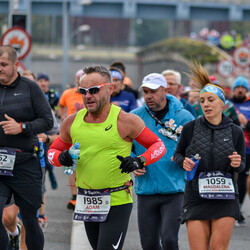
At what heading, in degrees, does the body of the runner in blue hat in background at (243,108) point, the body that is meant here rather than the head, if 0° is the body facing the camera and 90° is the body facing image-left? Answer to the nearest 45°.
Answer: approximately 0°

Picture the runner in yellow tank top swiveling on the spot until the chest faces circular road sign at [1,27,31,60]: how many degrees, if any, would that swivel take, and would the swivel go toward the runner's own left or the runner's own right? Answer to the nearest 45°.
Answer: approximately 135° to the runner's own right

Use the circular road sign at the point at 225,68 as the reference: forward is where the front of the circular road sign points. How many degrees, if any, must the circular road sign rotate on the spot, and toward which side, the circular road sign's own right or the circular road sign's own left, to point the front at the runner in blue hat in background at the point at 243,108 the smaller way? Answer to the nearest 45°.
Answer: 0° — it already faces them

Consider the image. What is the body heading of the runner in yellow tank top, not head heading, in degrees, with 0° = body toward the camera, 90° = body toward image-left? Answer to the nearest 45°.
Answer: approximately 45°

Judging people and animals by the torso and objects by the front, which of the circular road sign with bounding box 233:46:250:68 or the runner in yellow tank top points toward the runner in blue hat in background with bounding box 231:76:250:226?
the circular road sign

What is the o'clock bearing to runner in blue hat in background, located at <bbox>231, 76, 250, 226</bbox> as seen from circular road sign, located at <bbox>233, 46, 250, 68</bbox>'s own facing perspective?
The runner in blue hat in background is roughly at 12 o'clock from the circular road sign.

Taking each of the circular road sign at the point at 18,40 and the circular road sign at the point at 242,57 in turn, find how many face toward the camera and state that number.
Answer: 2

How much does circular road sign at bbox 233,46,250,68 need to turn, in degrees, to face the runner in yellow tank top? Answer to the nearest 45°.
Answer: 0° — it already faces them

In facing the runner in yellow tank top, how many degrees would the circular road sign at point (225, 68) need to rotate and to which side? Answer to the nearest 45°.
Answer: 0° — it already faces them

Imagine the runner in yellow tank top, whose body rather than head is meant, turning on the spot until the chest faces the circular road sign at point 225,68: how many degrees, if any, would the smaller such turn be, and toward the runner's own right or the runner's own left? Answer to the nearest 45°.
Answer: approximately 135° to the runner's own right

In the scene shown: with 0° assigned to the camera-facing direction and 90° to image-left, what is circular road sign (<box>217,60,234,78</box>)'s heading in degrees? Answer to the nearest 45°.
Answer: approximately 0°
